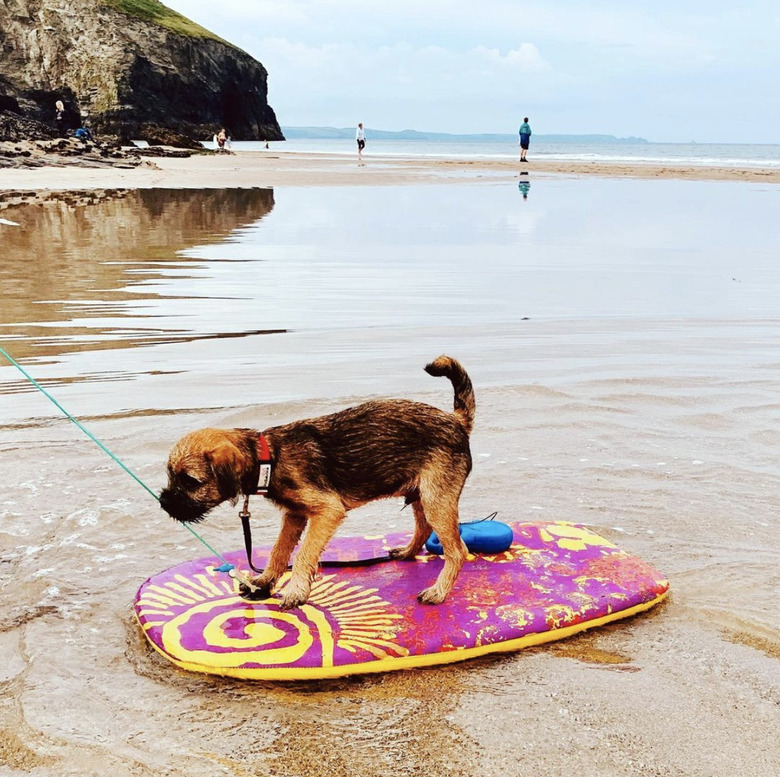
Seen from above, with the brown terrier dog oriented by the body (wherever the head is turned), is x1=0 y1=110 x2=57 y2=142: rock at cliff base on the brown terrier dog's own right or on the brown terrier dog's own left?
on the brown terrier dog's own right

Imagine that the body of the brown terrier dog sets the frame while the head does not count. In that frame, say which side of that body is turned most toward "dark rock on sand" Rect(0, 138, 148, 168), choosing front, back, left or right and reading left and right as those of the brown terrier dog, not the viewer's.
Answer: right

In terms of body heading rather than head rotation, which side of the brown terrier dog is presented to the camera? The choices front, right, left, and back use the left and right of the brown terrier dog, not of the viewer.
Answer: left
